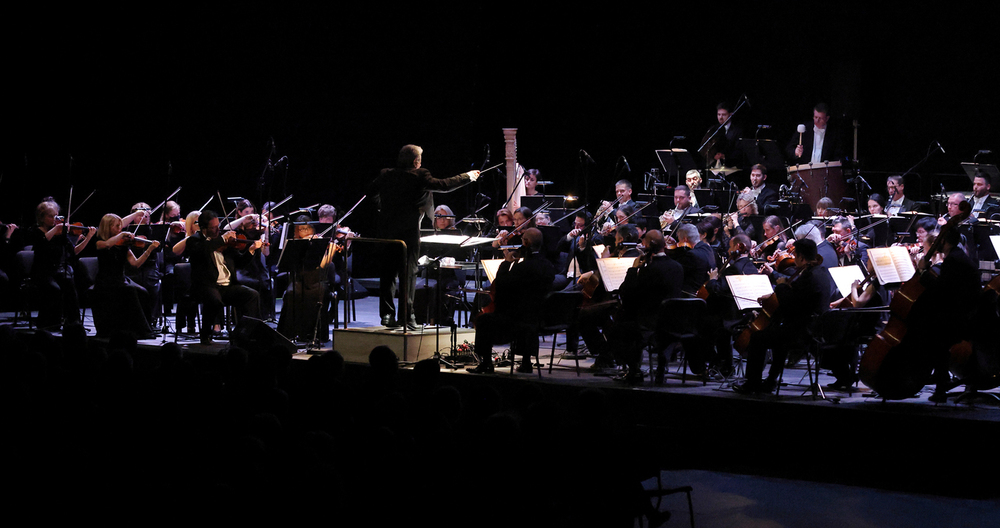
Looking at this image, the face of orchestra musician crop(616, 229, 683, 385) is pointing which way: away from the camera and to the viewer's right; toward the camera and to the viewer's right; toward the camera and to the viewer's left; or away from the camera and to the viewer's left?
away from the camera and to the viewer's left

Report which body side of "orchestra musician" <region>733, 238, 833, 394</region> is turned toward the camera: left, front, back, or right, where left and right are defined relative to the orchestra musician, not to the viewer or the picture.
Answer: left

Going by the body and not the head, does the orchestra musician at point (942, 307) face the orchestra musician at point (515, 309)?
yes

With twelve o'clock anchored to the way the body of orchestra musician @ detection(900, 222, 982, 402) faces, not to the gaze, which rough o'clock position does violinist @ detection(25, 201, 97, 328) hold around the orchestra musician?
The violinist is roughly at 12 o'clock from the orchestra musician.

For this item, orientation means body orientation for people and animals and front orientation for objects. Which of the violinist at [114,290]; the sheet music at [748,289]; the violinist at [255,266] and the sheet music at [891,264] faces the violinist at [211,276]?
the violinist at [114,290]

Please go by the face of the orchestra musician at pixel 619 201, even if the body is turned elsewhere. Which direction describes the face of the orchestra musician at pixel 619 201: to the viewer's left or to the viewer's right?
to the viewer's left

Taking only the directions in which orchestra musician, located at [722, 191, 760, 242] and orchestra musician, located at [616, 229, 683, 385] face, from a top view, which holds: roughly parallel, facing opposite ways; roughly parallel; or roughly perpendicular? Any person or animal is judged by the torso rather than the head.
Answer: roughly perpendicular

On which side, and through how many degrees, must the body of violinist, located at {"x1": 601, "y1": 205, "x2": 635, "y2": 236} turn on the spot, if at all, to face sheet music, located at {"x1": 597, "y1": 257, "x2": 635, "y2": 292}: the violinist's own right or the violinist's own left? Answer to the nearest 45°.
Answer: approximately 45° to the violinist's own left
